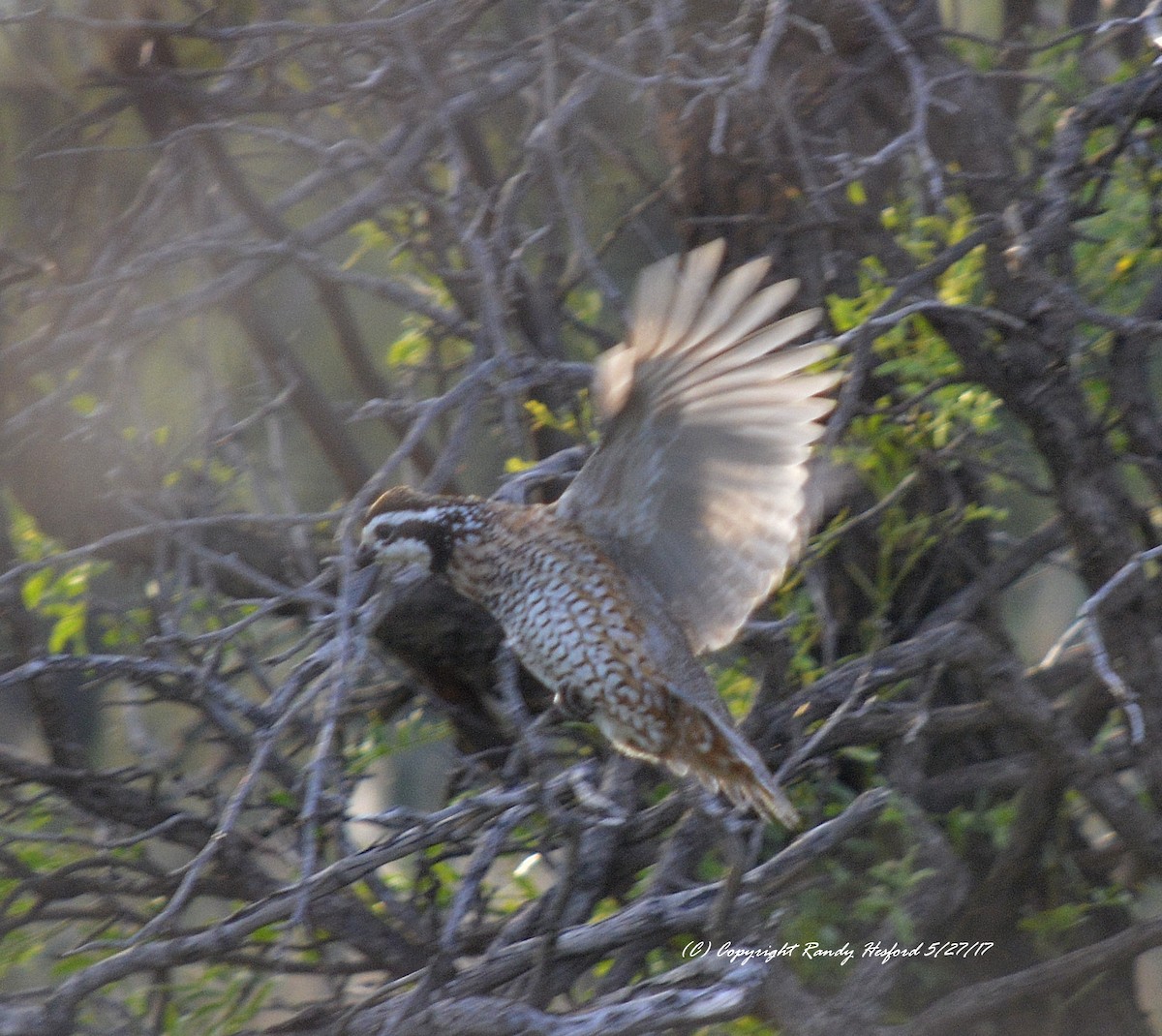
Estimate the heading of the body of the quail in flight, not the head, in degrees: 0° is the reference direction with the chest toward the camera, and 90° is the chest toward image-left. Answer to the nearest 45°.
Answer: approximately 90°
